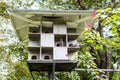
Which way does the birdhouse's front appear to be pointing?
toward the camera
